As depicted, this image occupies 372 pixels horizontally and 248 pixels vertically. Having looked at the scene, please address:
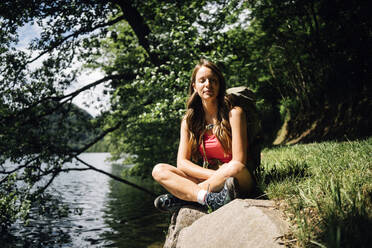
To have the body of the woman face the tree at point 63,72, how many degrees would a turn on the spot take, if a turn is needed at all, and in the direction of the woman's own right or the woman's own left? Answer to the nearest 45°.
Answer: approximately 135° to the woman's own right

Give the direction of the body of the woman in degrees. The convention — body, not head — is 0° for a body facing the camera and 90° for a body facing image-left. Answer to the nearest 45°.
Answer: approximately 0°
